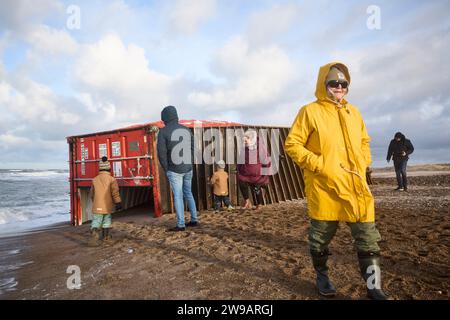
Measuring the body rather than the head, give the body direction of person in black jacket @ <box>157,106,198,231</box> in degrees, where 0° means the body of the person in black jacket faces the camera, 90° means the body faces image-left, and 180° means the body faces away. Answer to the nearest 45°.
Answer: approximately 135°

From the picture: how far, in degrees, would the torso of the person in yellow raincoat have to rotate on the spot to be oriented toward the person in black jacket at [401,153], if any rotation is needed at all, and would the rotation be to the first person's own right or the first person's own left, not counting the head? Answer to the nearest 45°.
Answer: approximately 135° to the first person's own left

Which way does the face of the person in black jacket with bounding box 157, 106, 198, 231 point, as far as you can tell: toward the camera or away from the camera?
away from the camera

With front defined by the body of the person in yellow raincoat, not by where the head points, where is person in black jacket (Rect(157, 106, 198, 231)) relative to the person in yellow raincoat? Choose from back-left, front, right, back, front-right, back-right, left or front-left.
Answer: back

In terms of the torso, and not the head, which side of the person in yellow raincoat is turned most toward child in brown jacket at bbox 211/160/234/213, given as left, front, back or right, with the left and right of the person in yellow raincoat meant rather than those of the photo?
back

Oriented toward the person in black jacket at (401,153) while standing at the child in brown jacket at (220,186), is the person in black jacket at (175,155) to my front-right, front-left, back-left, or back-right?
back-right

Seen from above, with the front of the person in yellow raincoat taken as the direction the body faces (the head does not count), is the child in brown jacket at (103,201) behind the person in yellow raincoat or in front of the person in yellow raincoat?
behind

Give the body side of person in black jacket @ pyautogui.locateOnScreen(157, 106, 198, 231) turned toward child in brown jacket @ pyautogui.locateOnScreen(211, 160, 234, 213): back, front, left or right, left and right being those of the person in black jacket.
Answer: right
